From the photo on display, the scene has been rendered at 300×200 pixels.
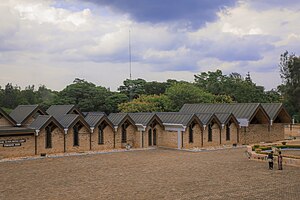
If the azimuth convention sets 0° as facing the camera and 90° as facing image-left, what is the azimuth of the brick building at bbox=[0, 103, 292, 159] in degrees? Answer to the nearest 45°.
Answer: approximately 315°
